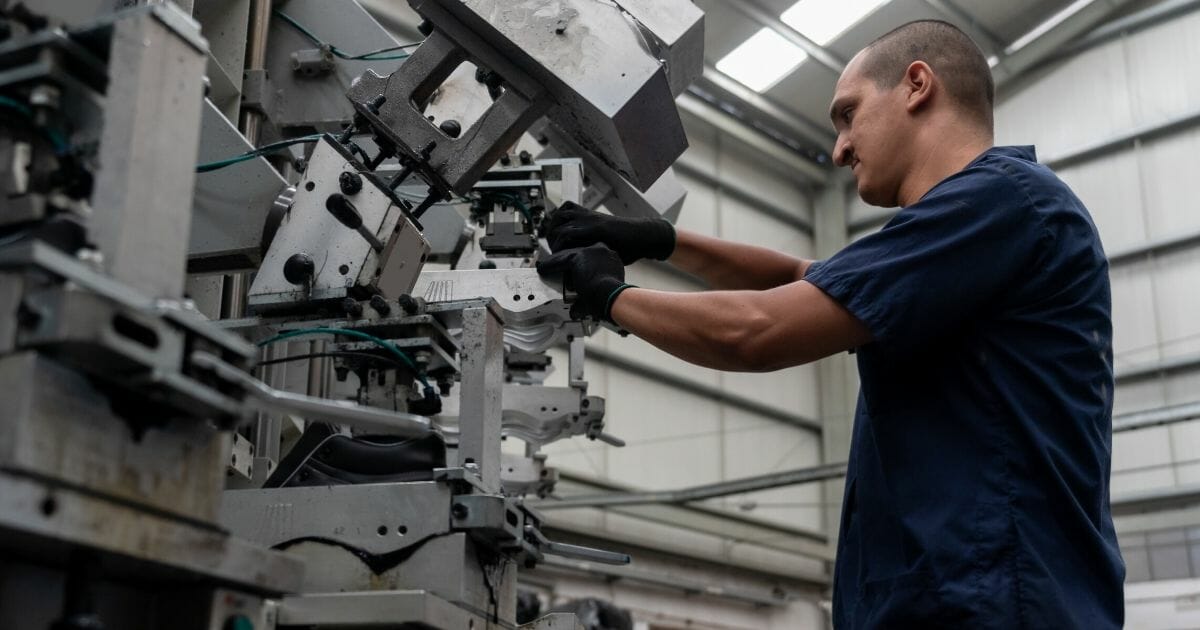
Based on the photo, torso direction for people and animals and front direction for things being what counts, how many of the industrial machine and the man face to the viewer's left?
1

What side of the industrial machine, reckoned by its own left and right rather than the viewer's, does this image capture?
right

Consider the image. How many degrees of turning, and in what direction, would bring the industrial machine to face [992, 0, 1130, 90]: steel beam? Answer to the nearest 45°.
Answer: approximately 45° to its left

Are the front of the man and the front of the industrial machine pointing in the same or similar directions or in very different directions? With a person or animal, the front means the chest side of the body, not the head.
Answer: very different directions

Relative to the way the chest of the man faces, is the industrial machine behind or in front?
in front

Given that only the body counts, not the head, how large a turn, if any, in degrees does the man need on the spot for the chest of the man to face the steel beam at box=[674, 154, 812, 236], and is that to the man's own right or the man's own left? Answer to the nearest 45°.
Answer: approximately 90° to the man's own right

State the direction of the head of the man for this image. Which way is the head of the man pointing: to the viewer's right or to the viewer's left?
to the viewer's left

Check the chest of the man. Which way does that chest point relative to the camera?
to the viewer's left

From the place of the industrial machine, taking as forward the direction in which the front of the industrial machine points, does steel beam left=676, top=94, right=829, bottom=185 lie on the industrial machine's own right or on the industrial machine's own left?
on the industrial machine's own left

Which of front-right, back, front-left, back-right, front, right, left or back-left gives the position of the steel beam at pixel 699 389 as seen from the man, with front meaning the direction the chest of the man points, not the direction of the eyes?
right

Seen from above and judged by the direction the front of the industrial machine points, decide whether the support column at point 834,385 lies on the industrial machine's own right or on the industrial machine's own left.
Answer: on the industrial machine's own left
